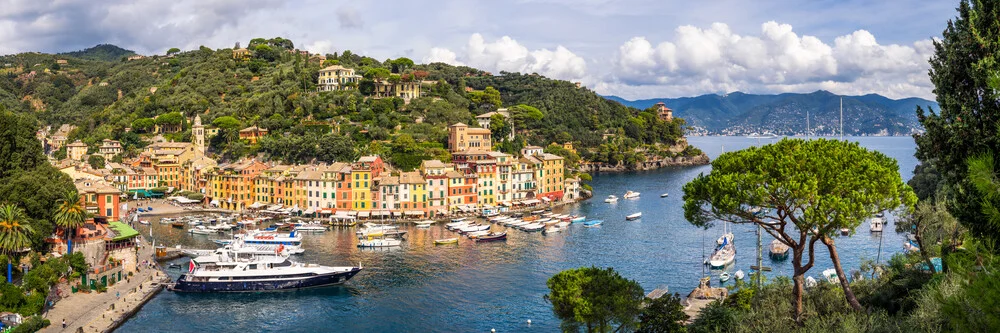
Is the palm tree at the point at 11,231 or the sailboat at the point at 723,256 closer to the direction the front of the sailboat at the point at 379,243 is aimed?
the sailboat at the point at 723,256

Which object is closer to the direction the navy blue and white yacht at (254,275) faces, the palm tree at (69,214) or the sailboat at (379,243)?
the sailboat

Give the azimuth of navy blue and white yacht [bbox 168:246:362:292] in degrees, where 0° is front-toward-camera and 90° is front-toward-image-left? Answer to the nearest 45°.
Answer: approximately 270°

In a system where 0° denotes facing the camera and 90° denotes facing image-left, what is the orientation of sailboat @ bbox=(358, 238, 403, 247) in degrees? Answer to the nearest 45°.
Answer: approximately 270°

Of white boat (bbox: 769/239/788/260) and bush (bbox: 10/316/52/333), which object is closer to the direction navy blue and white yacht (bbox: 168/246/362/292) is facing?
the white boat

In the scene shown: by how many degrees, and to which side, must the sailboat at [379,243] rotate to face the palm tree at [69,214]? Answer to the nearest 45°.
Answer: approximately 135° to its right

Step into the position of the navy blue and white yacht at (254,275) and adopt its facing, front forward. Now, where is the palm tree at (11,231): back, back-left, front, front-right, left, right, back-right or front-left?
back

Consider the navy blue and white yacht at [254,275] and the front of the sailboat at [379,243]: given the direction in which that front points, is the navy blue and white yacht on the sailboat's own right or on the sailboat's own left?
on the sailboat's own right

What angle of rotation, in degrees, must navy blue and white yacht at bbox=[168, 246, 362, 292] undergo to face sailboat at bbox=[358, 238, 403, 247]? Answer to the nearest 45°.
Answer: approximately 45° to its left

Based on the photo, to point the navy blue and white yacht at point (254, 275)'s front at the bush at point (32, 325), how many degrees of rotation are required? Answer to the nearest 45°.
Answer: approximately 135° to its right

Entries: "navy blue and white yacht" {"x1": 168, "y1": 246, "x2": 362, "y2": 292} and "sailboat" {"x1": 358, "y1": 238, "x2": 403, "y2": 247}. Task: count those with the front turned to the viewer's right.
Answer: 2
